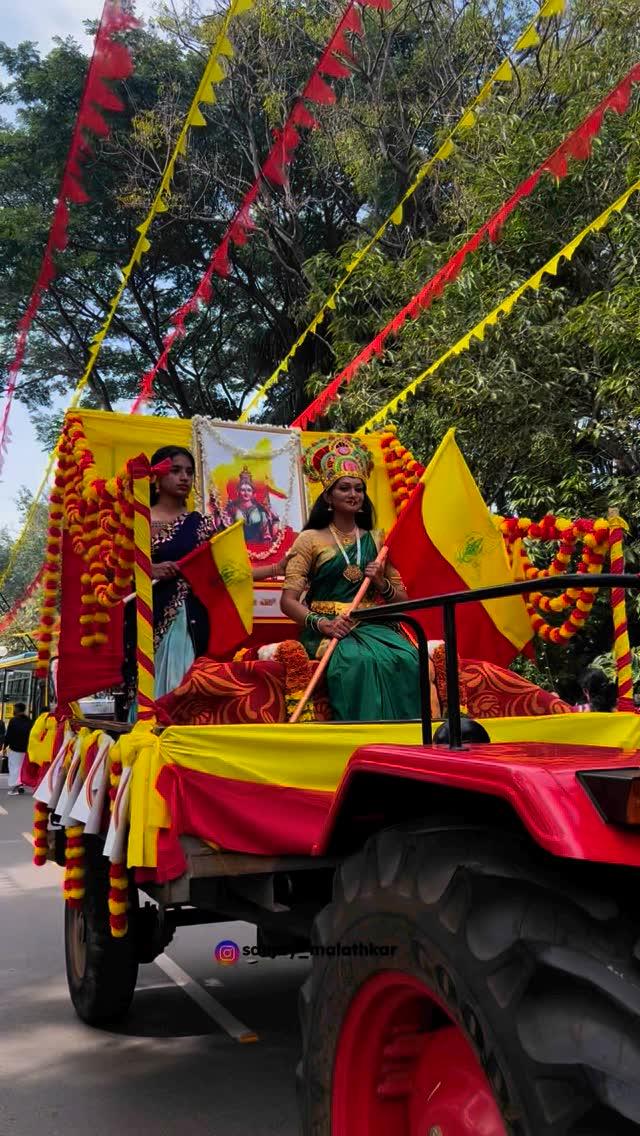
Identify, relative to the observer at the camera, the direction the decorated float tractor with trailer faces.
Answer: facing the viewer and to the right of the viewer

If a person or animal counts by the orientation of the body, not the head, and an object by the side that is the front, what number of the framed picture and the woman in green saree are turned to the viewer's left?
0

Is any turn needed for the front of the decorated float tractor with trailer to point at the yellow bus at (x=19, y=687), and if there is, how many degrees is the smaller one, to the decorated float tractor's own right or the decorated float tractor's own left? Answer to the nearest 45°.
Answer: approximately 135° to the decorated float tractor's own left

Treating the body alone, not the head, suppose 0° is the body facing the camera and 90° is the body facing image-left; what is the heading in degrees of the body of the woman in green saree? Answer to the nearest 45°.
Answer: approximately 315°

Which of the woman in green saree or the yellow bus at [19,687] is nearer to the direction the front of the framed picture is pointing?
the woman in green saree

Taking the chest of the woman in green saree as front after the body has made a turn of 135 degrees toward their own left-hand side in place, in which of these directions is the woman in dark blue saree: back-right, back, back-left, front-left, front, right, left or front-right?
left

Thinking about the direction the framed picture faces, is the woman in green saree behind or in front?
in front
